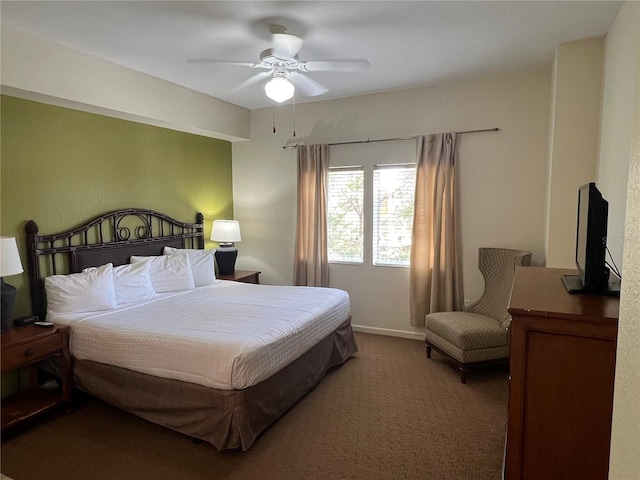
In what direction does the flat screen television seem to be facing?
to the viewer's left

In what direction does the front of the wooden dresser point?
to the viewer's left

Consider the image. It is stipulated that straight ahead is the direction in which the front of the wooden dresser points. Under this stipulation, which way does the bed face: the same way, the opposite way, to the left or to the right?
the opposite way

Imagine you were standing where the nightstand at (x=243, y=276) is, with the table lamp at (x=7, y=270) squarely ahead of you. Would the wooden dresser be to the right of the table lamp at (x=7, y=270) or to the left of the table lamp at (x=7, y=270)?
left

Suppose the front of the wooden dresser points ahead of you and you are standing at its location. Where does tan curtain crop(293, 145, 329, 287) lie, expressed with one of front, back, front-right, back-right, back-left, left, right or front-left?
front-right

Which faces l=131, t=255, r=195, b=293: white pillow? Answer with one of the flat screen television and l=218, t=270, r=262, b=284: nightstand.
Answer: the flat screen television

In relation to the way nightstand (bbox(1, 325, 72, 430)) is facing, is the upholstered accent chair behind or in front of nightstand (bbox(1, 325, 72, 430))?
in front

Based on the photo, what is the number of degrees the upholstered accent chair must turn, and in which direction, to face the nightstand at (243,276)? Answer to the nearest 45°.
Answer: approximately 45° to its right

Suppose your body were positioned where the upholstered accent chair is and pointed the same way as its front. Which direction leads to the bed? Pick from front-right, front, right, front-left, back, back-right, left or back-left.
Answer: front

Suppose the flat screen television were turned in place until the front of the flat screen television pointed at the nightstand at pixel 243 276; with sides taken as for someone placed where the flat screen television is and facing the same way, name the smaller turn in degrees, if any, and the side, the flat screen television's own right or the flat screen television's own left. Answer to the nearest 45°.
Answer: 0° — it already faces it

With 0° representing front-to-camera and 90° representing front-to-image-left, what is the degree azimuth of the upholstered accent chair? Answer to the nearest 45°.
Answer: approximately 45°

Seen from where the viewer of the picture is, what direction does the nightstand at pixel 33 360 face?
facing the viewer and to the right of the viewer

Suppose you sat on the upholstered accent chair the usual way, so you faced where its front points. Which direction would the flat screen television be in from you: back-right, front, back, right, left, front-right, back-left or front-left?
front-left

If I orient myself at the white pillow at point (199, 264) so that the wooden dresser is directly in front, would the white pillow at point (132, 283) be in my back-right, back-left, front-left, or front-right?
front-right

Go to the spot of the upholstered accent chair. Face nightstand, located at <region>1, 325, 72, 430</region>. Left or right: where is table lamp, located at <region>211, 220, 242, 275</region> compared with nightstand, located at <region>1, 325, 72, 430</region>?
right

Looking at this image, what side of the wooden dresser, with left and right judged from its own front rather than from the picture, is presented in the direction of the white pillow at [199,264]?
front

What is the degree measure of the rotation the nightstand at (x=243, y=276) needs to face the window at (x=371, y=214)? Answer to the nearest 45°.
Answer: approximately 45° to its left

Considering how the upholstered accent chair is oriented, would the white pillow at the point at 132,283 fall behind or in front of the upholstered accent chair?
in front
